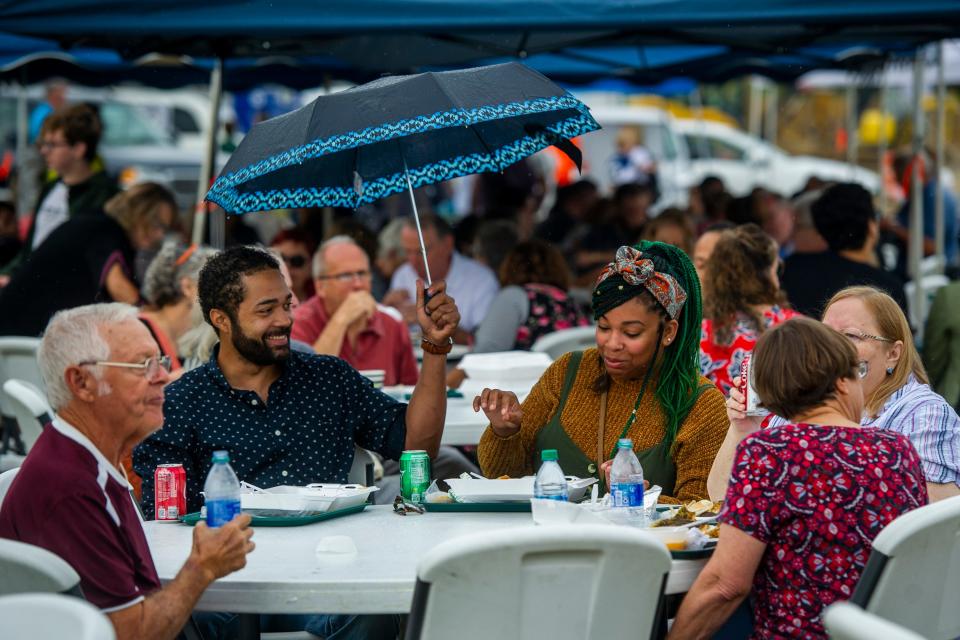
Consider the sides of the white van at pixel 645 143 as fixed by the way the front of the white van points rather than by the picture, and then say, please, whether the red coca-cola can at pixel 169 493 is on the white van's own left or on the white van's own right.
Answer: on the white van's own right

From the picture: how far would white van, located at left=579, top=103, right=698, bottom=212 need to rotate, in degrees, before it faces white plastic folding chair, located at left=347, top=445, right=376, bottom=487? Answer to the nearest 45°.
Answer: approximately 90° to its right

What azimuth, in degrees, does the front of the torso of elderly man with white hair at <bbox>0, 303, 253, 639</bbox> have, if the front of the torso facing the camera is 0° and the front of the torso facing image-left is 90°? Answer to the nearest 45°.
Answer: approximately 270°

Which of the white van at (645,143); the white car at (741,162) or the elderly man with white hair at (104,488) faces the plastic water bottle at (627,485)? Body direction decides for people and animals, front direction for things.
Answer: the elderly man with white hair

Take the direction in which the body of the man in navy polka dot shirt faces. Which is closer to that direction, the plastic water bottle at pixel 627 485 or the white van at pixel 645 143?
the plastic water bottle

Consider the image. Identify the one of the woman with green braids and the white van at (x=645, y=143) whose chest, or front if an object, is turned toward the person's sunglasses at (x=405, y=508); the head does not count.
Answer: the woman with green braids

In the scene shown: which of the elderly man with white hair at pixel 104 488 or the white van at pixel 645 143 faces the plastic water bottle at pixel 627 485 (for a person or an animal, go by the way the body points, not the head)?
the elderly man with white hair

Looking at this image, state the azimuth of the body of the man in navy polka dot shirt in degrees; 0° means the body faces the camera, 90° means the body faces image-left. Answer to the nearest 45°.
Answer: approximately 0°

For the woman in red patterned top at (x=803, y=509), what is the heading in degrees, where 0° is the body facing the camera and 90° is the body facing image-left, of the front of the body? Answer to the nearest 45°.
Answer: approximately 180°

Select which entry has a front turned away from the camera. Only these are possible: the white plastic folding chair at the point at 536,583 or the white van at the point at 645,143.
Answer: the white plastic folding chair

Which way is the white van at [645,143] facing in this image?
to the viewer's right

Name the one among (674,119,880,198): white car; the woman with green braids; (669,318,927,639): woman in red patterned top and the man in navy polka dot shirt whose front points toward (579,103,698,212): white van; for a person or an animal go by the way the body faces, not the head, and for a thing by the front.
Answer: the woman in red patterned top

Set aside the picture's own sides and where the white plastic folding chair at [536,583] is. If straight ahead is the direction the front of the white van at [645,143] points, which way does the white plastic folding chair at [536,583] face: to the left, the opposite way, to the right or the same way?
to the left

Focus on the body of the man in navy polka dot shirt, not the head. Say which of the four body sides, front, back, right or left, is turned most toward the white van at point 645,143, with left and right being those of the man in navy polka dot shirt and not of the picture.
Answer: back

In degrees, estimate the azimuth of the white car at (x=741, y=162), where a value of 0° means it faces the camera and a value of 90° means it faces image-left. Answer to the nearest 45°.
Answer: approximately 270°
